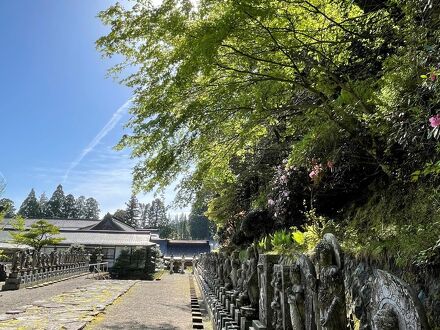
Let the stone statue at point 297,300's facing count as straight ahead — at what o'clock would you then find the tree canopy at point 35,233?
The tree canopy is roughly at 3 o'clock from the stone statue.

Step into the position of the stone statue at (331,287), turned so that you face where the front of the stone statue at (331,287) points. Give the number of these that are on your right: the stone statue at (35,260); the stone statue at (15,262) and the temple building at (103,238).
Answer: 3

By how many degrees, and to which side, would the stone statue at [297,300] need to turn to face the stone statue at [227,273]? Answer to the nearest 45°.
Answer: approximately 135° to its right

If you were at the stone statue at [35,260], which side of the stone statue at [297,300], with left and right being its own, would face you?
right

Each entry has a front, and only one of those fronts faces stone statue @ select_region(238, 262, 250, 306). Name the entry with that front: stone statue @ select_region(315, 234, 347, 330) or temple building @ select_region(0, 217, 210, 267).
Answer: the temple building

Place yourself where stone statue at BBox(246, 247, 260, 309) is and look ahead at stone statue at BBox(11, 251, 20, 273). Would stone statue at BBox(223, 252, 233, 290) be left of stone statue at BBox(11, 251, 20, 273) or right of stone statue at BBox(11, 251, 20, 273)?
right

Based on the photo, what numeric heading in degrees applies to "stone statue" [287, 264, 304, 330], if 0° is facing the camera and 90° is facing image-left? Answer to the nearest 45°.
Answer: approximately 45°

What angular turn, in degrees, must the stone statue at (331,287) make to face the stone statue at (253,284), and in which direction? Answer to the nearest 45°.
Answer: approximately 135° to its right
